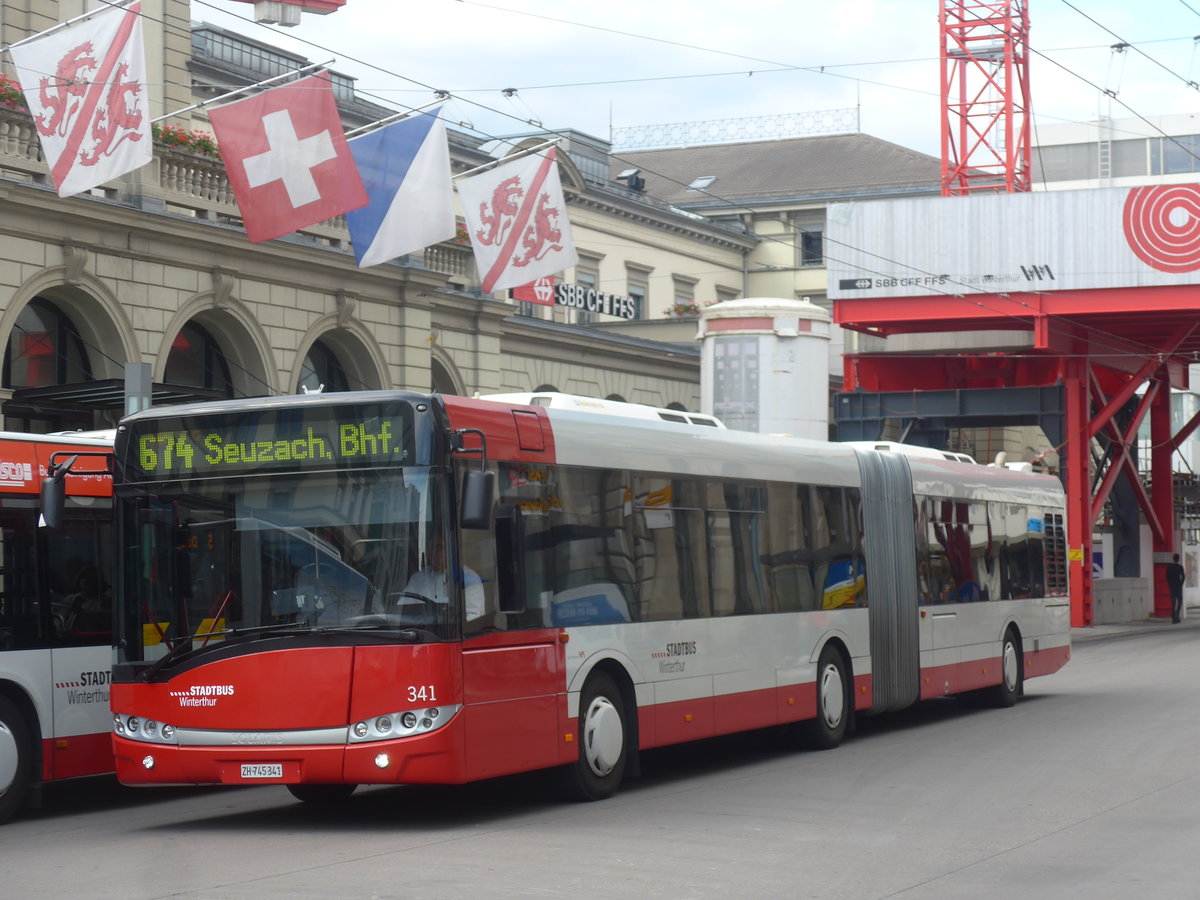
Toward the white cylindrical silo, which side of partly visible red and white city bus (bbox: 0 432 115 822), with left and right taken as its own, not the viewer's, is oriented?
back

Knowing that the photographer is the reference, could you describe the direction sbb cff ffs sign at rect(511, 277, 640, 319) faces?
facing the viewer and to the right of the viewer

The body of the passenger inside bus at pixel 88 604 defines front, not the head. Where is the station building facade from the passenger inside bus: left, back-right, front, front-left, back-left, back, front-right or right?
back-right

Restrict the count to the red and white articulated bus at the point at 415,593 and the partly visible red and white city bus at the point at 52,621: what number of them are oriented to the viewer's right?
0

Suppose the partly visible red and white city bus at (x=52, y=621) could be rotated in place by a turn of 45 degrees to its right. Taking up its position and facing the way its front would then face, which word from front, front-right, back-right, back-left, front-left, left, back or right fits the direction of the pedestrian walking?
back-right

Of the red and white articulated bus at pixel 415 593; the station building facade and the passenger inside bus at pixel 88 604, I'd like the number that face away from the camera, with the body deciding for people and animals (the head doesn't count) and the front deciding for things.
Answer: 0

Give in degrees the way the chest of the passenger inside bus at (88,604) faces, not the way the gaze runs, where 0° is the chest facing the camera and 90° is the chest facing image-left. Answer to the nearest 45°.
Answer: approximately 45°

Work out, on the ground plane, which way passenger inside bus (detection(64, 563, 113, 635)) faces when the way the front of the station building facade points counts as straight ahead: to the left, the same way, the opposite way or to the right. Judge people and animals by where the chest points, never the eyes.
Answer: to the right

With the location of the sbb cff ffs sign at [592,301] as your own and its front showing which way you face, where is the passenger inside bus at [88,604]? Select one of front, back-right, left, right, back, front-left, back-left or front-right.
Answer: front-right

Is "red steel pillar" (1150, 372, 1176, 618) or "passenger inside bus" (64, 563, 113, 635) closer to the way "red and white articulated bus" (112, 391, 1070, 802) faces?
the passenger inside bus

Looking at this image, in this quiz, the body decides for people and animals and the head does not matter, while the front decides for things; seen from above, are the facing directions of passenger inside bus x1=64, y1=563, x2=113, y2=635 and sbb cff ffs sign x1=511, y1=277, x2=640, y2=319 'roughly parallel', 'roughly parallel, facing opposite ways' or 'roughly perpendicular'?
roughly perpendicular

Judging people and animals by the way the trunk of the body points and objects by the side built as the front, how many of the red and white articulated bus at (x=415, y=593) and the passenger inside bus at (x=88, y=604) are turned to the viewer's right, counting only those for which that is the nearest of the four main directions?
0
